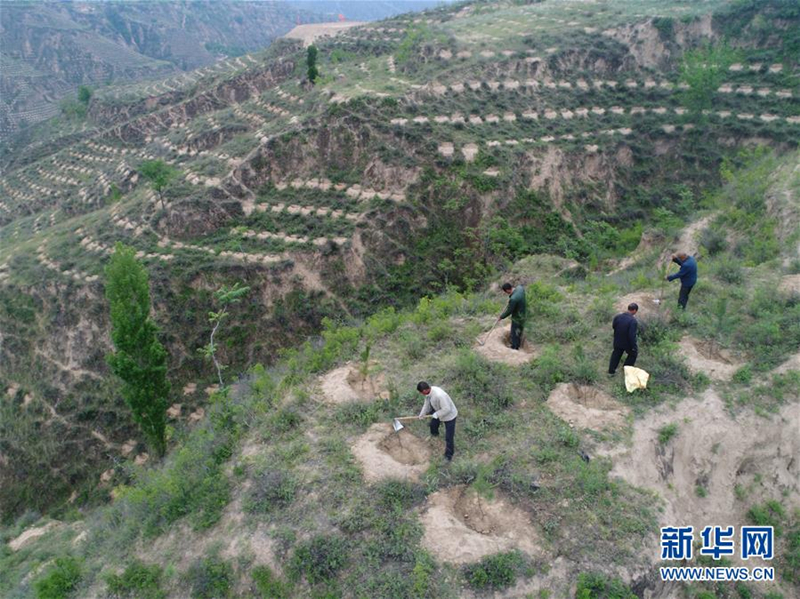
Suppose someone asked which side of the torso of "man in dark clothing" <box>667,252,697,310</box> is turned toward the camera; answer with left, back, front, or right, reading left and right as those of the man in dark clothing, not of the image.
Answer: left

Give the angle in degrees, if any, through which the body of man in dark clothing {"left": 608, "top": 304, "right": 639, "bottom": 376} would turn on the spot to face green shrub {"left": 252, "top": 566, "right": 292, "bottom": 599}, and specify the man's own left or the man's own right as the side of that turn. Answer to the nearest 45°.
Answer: approximately 180°

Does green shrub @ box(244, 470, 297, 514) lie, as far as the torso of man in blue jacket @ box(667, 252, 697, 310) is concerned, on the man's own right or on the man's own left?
on the man's own left

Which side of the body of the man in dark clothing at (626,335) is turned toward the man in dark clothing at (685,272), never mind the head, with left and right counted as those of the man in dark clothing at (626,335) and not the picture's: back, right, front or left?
front

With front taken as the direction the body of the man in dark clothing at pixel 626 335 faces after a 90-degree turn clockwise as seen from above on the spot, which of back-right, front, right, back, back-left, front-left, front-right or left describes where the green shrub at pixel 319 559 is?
right

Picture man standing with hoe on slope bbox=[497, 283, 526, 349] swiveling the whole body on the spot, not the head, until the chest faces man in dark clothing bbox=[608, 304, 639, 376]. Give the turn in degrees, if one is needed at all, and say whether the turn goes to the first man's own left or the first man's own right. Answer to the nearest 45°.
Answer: approximately 135° to the first man's own left

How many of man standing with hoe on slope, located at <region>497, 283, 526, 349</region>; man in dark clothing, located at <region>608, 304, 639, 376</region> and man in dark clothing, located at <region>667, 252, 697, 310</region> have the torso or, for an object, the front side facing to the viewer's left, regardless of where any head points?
2

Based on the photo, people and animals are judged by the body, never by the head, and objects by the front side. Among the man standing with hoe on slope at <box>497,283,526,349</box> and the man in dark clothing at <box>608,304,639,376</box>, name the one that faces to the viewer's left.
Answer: the man standing with hoe on slope

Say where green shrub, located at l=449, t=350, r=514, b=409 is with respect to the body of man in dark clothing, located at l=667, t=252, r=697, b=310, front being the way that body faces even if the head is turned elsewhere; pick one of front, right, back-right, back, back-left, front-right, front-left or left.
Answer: front-left

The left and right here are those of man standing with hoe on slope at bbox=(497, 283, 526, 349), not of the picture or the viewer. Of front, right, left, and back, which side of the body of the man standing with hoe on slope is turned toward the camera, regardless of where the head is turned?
left

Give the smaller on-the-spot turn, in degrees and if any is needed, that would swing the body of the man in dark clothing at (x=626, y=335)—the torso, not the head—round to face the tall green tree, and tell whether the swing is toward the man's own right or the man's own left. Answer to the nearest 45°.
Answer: approximately 135° to the man's own left

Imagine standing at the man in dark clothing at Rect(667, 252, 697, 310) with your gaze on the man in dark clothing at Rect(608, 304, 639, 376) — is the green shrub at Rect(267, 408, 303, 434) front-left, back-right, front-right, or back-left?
front-right

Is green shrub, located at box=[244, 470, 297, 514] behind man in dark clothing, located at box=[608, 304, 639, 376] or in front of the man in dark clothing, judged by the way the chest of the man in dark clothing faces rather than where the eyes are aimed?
behind
